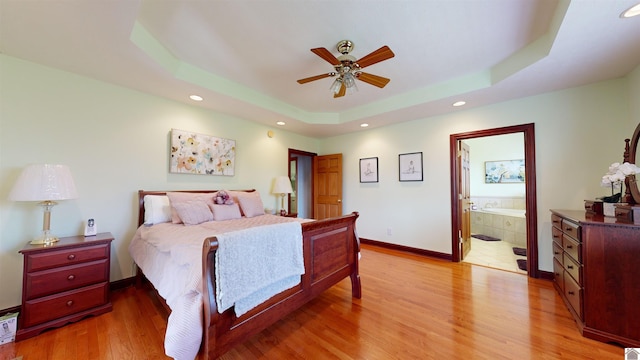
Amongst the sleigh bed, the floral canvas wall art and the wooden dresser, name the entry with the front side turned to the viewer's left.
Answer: the wooden dresser

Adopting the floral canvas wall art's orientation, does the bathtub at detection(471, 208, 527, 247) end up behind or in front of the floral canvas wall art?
in front

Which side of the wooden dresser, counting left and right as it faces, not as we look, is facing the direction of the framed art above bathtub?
right

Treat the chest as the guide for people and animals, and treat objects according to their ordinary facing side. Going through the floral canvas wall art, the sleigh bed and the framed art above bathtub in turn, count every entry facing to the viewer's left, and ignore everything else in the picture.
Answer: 0

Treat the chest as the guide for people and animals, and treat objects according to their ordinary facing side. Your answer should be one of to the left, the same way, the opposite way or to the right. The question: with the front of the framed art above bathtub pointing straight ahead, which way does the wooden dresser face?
to the right

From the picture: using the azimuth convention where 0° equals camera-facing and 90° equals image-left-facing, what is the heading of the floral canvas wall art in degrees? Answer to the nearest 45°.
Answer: approximately 315°

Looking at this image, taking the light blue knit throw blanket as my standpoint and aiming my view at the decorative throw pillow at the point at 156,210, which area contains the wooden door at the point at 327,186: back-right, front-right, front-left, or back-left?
front-right

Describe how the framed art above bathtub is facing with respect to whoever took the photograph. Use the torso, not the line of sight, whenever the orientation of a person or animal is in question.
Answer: facing the viewer

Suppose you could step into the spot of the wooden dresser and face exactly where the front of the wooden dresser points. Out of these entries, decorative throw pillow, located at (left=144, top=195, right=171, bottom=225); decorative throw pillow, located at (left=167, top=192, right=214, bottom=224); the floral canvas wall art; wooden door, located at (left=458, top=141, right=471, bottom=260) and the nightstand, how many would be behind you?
0

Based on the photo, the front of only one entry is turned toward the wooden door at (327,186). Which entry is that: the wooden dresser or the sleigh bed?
the wooden dresser

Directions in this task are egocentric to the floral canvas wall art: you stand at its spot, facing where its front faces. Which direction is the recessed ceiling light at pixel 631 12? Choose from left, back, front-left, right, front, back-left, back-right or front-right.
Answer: front

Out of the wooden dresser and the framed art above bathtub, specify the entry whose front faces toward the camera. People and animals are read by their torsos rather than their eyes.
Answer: the framed art above bathtub

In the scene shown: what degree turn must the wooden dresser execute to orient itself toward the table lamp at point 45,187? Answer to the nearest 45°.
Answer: approximately 45° to its left

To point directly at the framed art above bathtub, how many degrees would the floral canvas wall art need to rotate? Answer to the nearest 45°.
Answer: approximately 45° to its left

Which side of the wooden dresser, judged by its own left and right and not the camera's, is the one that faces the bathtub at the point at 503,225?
right

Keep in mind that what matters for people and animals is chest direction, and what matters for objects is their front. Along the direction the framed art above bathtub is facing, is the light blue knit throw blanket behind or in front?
in front

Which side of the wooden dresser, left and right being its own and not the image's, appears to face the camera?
left
